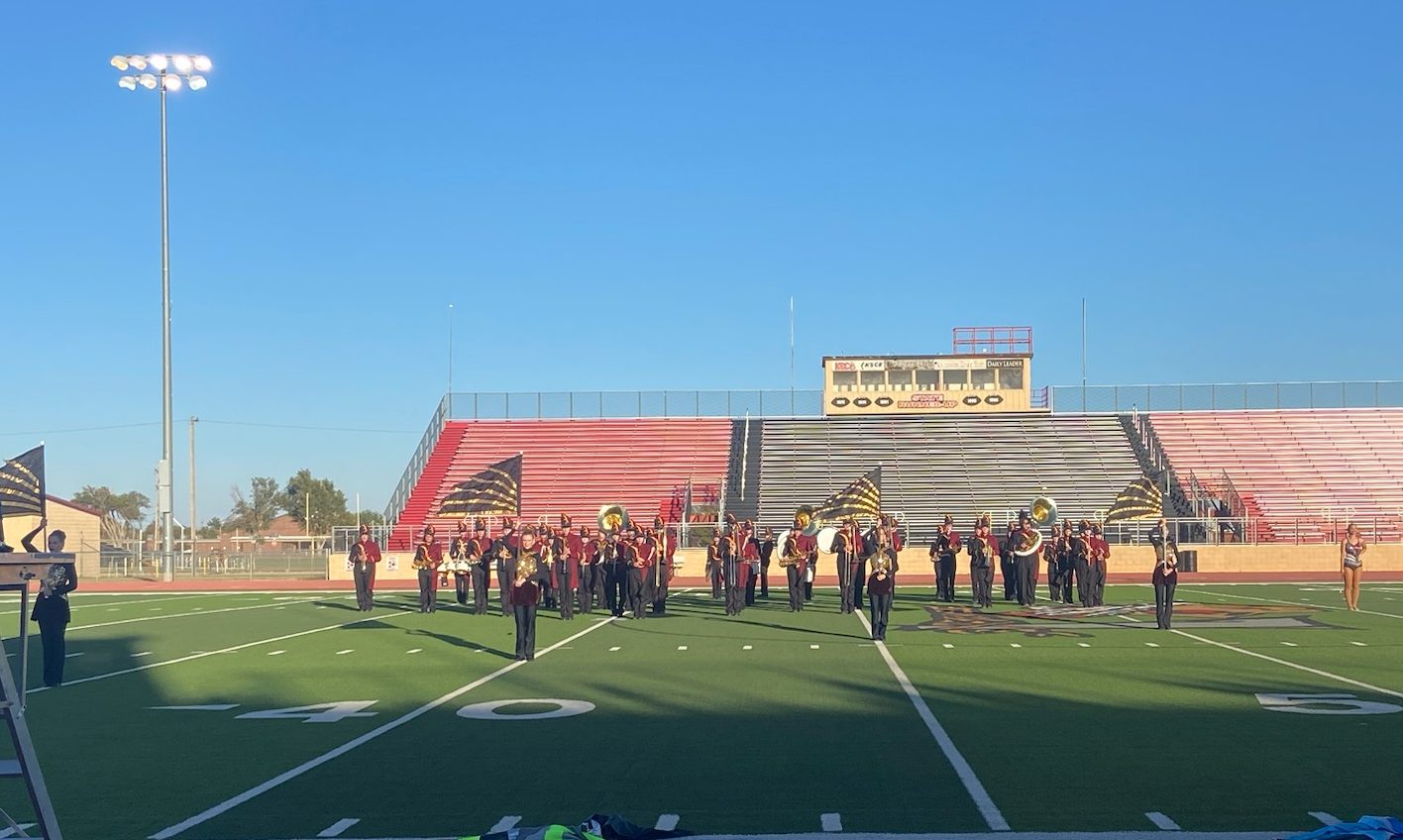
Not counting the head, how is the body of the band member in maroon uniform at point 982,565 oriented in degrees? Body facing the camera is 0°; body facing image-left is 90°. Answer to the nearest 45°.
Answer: approximately 0°

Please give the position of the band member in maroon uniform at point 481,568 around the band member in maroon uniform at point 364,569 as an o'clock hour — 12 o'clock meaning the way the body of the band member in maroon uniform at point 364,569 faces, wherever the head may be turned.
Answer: the band member in maroon uniform at point 481,568 is roughly at 10 o'clock from the band member in maroon uniform at point 364,569.

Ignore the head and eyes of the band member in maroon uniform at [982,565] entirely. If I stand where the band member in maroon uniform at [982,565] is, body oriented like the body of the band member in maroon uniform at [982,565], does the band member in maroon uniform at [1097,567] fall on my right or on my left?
on my left

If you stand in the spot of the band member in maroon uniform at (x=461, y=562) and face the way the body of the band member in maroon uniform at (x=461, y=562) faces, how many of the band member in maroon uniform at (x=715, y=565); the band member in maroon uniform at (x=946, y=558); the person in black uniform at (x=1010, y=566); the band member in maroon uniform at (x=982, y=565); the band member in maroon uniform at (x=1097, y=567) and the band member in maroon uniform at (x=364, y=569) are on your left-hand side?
5

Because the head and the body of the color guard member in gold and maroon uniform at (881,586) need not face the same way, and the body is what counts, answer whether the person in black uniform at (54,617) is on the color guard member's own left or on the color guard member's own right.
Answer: on the color guard member's own right
